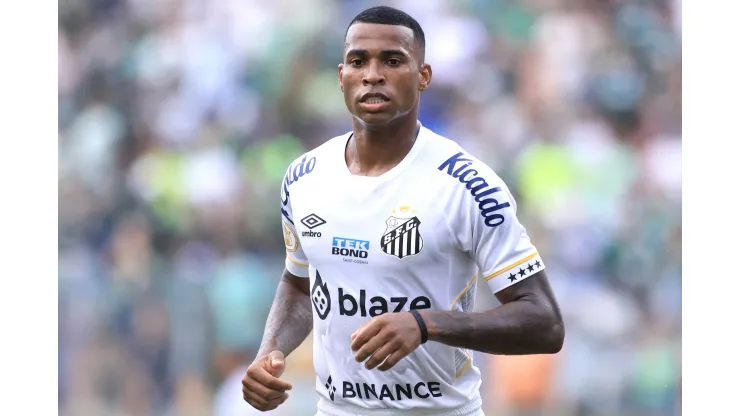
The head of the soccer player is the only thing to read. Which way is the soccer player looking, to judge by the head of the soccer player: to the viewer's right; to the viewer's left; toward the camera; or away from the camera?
toward the camera

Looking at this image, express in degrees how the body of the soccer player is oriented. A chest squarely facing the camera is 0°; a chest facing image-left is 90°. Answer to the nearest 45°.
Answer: approximately 45°
